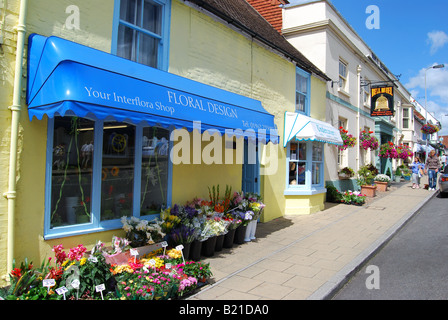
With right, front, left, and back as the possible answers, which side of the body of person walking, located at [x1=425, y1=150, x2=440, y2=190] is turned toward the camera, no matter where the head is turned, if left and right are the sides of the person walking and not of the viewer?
front

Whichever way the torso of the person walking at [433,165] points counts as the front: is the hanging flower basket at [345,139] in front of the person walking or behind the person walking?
in front

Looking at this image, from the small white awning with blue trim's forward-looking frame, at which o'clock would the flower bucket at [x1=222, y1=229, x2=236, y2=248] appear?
The flower bucket is roughly at 2 o'clock from the small white awning with blue trim.

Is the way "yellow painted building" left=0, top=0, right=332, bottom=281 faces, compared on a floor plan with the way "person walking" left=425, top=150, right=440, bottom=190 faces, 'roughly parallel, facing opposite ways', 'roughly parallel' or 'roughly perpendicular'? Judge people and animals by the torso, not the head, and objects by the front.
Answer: roughly perpendicular

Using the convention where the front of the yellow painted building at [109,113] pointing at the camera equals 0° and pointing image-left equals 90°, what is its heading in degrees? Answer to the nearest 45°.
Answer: approximately 315°

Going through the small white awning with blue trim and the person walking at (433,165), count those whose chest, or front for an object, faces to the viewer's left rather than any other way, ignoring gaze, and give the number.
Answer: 0

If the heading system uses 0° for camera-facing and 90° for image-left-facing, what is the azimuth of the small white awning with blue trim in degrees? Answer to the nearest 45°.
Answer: approximately 315°

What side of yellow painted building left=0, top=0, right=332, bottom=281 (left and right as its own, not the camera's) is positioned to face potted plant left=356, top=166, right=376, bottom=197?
left

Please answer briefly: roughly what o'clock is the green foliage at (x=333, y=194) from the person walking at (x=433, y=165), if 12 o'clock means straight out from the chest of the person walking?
The green foliage is roughly at 1 o'clock from the person walking.

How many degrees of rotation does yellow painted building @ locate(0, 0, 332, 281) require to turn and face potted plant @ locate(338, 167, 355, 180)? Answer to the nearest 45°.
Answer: approximately 90° to its left
